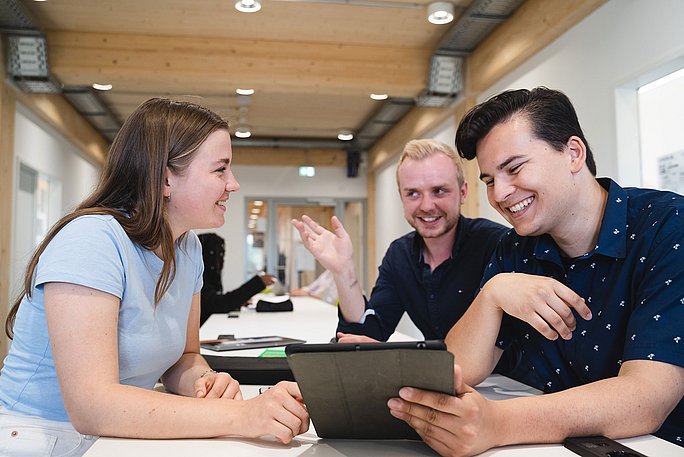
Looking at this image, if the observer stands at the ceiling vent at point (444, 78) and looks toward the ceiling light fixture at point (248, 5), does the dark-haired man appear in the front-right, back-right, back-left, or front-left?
front-left

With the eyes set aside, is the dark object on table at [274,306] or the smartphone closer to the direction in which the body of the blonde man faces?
the smartphone

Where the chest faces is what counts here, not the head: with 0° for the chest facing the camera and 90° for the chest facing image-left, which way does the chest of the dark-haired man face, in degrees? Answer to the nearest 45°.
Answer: approximately 45°

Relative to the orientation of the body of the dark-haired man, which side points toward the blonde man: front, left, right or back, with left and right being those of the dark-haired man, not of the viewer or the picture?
right

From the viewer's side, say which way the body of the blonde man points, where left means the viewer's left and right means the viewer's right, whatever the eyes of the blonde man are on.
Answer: facing the viewer and to the left of the viewer

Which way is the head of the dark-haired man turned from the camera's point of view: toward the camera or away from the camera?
toward the camera

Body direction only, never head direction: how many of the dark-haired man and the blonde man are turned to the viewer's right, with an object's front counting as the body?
0

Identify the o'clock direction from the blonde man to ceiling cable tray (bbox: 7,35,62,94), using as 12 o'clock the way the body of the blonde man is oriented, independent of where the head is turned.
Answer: The ceiling cable tray is roughly at 3 o'clock from the blonde man.

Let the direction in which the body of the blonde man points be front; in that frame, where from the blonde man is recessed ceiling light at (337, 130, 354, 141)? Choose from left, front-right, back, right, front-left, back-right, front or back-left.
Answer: back-right
